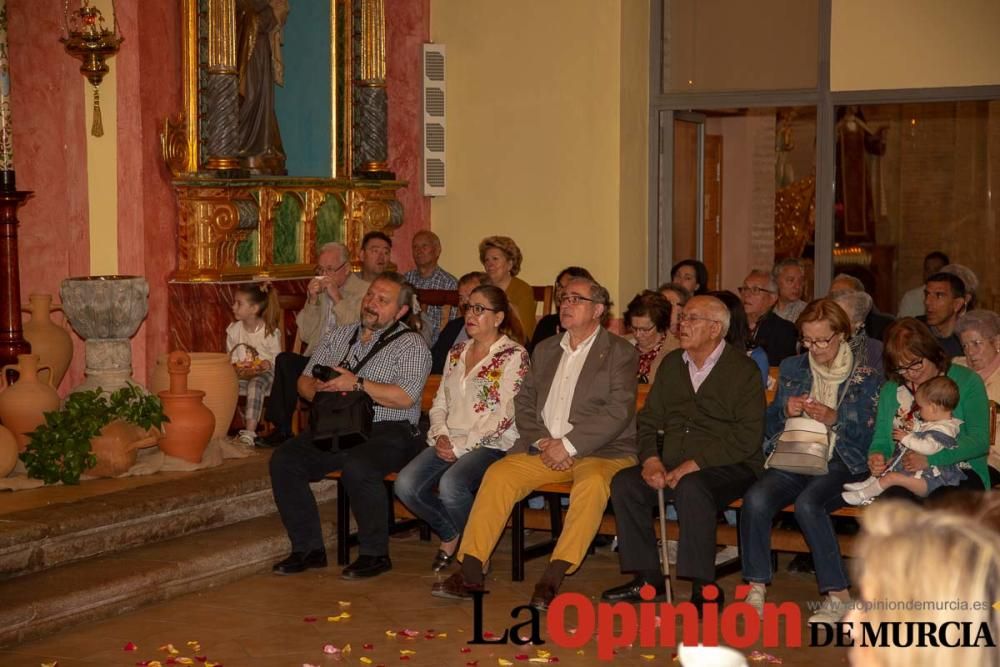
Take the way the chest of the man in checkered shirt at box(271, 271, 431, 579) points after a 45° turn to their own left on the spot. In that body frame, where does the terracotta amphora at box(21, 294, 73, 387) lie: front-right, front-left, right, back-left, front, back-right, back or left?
back-right

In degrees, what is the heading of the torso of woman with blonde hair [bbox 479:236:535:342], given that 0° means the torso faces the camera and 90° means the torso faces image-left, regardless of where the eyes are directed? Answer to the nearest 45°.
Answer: approximately 45°

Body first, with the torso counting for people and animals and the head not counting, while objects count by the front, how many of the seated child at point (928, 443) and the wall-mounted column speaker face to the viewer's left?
1

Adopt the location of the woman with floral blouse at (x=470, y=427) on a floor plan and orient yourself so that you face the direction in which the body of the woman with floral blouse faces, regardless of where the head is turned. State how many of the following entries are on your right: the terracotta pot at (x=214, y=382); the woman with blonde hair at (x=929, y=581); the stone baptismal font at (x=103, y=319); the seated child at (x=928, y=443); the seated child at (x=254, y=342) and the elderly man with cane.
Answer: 3

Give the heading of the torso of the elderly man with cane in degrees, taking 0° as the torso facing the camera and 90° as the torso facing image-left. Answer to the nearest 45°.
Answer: approximately 45°

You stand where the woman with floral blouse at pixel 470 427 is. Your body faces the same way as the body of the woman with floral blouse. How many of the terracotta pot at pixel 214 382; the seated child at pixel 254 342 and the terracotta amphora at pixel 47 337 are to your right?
3

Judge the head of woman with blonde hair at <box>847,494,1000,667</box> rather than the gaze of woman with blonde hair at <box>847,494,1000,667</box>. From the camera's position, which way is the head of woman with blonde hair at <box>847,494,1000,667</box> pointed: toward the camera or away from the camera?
away from the camera

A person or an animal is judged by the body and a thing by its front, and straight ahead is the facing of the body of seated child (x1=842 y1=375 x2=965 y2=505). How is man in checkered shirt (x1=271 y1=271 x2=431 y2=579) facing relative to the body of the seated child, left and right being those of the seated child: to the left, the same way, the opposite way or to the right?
to the left

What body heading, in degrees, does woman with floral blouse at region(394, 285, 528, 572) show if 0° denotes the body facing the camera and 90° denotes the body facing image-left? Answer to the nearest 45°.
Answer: approximately 45°

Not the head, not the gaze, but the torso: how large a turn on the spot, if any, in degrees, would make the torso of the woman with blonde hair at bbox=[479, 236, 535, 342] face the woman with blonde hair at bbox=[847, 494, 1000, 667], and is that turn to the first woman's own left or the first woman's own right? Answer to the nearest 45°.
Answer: approximately 45° to the first woman's own left

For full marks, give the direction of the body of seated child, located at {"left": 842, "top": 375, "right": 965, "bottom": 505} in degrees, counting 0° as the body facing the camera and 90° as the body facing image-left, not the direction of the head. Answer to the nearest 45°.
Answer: approximately 90°

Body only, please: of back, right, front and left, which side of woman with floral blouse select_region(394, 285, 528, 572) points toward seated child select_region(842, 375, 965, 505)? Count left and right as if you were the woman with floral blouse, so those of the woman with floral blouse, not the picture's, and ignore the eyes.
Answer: left
